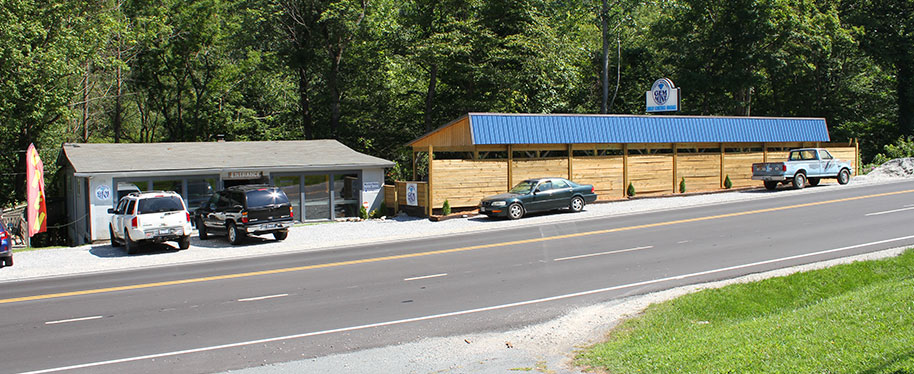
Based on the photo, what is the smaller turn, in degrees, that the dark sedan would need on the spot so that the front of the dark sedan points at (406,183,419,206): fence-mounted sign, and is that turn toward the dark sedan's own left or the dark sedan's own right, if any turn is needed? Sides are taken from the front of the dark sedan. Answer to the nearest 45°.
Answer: approximately 45° to the dark sedan's own right

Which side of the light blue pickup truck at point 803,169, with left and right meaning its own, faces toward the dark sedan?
back

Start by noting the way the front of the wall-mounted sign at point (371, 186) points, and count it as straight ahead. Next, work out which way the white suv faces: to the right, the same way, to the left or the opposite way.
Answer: the opposite way

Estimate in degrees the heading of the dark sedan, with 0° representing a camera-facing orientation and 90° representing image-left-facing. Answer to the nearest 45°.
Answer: approximately 45°

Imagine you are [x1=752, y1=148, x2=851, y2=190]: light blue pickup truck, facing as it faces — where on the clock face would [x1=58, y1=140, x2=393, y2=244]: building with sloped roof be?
The building with sloped roof is roughly at 6 o'clock from the light blue pickup truck.

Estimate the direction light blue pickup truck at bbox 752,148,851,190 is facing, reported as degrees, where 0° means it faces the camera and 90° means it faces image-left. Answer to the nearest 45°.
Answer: approximately 225°

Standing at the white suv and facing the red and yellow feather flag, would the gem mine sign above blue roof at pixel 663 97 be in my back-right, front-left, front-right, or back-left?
back-right

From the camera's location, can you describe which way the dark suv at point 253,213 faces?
facing away from the viewer and to the left of the viewer

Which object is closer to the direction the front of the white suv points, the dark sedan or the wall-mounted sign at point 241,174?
the wall-mounted sign

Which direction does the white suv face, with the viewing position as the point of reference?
facing away from the viewer and to the left of the viewer
